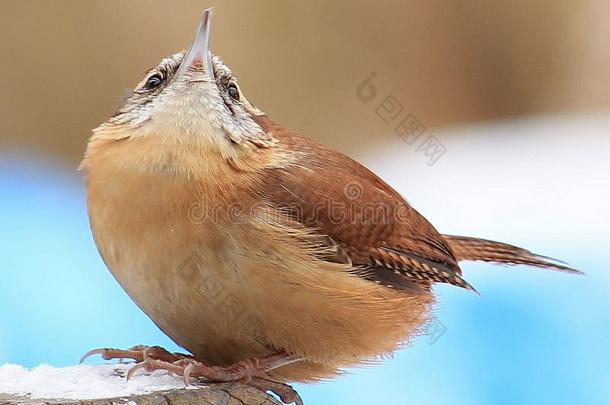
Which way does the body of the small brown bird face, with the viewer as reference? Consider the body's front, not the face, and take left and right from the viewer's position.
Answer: facing the viewer and to the left of the viewer
